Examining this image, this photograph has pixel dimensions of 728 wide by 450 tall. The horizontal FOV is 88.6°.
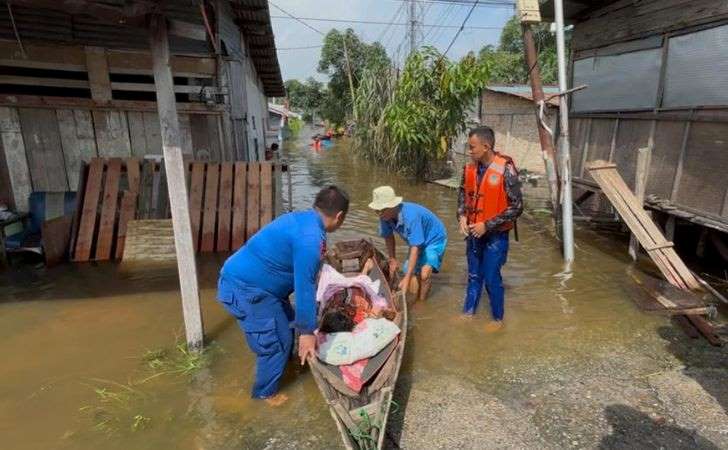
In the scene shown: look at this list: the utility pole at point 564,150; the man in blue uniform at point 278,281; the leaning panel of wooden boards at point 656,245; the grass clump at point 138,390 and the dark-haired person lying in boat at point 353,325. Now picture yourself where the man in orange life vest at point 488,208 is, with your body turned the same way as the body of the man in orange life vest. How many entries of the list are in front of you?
3

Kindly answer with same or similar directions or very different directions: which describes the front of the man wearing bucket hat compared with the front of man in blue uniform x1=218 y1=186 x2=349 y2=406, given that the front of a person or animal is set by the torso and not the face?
very different directions

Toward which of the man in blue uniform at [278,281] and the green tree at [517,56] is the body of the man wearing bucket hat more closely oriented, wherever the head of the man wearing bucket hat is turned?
the man in blue uniform

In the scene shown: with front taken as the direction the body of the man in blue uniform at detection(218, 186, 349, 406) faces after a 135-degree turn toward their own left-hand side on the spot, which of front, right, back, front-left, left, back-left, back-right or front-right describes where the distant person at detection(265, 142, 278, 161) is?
front-right

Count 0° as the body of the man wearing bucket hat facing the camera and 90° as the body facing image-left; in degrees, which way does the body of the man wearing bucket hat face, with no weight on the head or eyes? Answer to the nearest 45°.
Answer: approximately 45°

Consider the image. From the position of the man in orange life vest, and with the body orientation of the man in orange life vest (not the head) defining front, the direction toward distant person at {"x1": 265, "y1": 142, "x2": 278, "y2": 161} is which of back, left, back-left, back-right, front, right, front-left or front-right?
right

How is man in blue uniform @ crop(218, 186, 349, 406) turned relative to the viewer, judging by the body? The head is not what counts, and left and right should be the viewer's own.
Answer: facing to the right of the viewer

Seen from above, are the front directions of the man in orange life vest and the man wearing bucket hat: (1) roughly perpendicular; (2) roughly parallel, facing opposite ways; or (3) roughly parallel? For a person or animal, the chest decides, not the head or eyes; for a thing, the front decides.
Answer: roughly parallel

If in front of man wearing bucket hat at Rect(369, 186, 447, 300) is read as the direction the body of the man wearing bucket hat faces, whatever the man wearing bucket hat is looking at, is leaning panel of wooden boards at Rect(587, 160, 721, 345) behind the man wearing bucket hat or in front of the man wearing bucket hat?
behind

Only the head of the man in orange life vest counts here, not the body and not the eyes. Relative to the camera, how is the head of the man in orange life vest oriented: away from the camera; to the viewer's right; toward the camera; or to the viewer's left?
to the viewer's left

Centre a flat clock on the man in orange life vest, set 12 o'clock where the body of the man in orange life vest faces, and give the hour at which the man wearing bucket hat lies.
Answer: The man wearing bucket hat is roughly at 2 o'clock from the man in orange life vest.

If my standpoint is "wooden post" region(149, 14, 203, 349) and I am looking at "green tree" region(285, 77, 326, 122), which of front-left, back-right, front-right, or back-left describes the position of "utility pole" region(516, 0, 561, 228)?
front-right

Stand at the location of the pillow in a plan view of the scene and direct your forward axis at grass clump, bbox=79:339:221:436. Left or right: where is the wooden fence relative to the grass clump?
right

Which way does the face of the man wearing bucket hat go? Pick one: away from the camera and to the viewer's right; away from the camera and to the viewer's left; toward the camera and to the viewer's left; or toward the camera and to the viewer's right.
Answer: toward the camera and to the viewer's left
